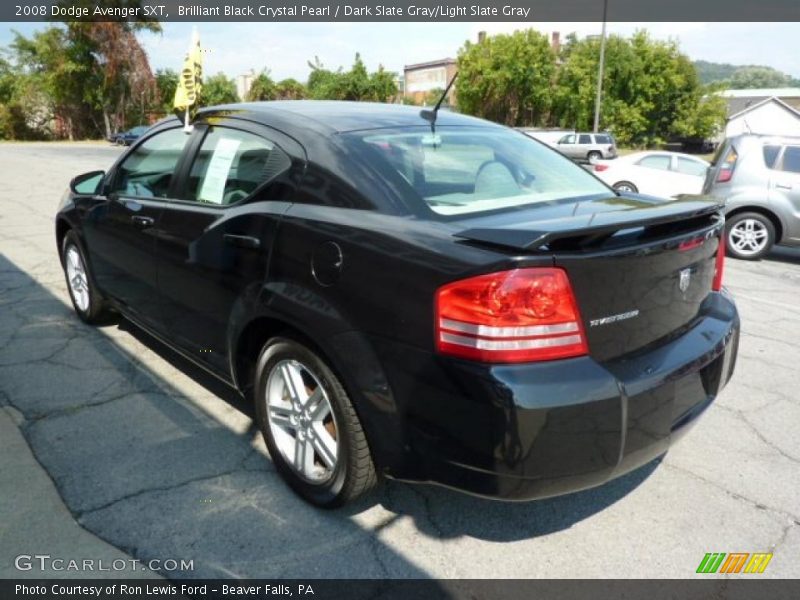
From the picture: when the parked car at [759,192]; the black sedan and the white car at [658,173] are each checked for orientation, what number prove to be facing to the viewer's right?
2

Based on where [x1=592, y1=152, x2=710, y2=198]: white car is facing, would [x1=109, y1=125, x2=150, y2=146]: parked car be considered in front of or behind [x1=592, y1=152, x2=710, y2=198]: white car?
behind

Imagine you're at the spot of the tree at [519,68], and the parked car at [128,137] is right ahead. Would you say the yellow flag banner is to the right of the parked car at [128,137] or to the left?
left

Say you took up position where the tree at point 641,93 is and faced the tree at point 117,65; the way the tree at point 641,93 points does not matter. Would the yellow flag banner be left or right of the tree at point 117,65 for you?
left

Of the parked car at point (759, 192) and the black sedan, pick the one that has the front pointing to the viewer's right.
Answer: the parked car

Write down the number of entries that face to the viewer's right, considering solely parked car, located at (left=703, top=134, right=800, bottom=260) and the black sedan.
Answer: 1

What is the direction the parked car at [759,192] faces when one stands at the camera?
facing to the right of the viewer

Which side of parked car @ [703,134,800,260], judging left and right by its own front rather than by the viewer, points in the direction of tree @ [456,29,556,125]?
left

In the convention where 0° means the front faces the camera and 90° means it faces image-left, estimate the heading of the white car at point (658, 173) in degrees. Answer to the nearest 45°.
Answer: approximately 270°

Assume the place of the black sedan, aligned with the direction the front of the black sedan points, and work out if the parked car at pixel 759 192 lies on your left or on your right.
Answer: on your right

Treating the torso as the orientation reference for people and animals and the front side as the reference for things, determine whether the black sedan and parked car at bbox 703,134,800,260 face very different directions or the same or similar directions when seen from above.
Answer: very different directions

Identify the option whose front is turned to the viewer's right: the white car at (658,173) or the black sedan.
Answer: the white car

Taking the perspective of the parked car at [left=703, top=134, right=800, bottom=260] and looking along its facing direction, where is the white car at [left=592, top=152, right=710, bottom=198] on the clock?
The white car is roughly at 8 o'clock from the parked car.

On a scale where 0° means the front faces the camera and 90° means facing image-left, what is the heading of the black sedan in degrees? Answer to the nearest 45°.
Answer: approximately 135°
